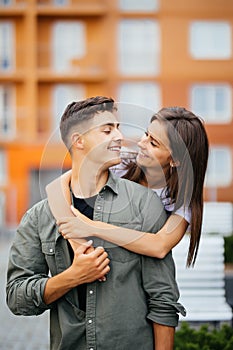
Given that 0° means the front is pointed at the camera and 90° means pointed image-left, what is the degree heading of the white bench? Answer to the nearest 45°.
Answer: approximately 0°

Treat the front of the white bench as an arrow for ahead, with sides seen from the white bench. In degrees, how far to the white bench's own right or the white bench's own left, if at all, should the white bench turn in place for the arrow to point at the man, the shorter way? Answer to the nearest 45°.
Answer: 0° — it already faces them

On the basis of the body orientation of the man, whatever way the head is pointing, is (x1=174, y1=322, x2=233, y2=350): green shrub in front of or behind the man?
behind

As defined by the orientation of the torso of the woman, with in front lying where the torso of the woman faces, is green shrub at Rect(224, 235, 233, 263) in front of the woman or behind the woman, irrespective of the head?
behind

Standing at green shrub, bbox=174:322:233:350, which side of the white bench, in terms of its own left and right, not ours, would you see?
front

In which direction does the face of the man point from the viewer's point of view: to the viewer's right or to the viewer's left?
to the viewer's right
